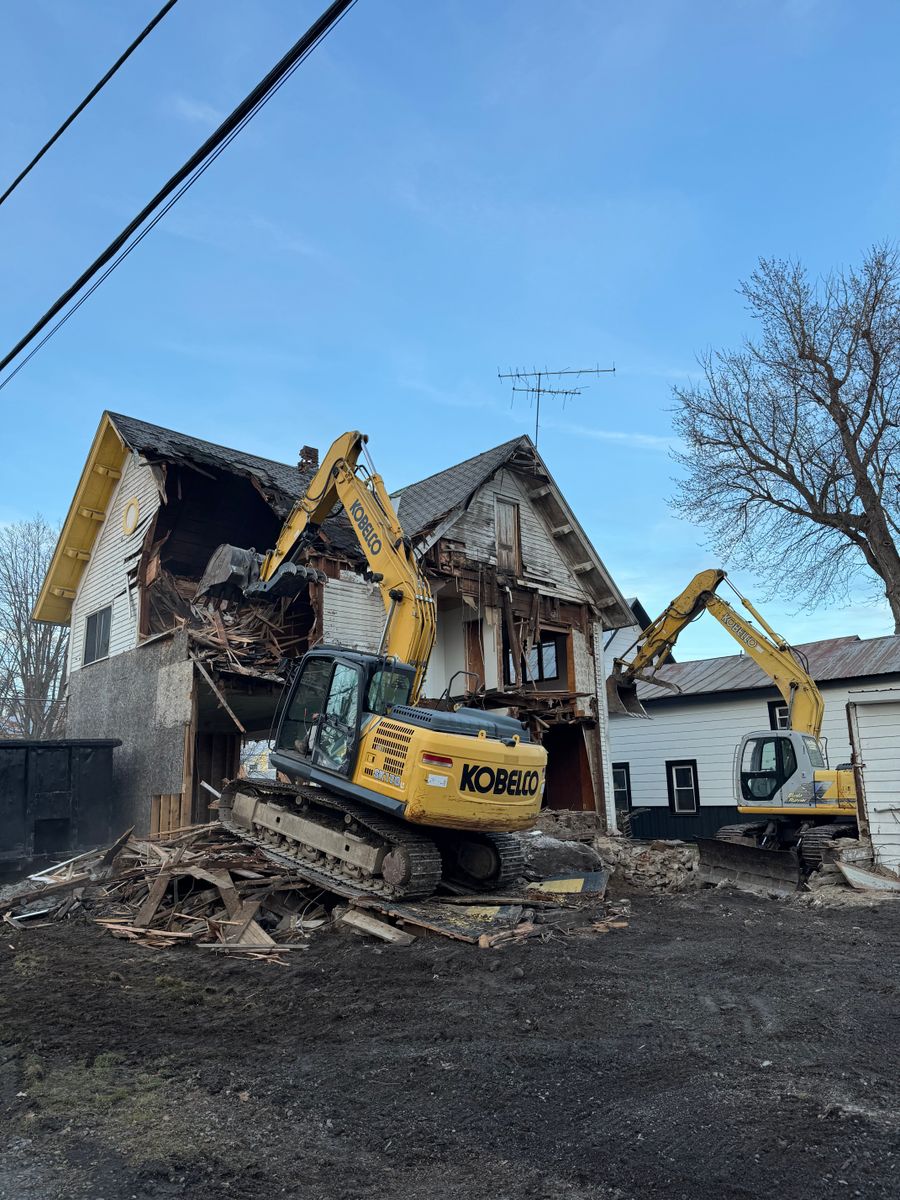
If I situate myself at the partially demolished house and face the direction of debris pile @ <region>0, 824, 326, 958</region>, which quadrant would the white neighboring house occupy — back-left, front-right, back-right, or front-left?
back-left

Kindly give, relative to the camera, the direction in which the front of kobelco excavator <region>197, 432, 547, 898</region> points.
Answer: facing away from the viewer and to the left of the viewer

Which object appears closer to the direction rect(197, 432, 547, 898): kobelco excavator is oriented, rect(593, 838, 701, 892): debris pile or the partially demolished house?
the partially demolished house

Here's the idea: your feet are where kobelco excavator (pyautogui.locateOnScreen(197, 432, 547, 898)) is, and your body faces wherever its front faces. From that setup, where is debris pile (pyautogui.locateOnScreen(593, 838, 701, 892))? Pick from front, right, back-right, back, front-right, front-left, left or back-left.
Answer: right

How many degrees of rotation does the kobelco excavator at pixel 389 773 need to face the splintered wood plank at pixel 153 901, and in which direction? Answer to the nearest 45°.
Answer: approximately 45° to its left

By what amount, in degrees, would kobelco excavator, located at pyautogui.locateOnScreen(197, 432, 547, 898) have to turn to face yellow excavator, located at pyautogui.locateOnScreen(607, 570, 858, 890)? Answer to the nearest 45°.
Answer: approximately 90° to its right

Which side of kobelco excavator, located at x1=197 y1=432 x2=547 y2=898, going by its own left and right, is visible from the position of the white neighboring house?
right

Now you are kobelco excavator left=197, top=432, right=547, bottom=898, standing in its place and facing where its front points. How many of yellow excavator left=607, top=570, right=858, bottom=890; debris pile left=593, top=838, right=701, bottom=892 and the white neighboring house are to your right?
3

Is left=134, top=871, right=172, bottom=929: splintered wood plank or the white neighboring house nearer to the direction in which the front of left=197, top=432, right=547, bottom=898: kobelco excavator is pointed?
the splintered wood plank
